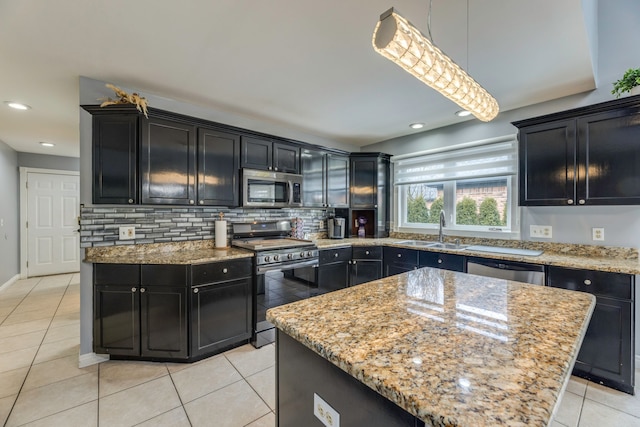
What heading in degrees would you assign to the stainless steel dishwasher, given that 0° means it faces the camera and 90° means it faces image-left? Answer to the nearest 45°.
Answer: approximately 45°

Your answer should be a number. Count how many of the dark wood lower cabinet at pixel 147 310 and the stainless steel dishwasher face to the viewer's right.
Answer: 0

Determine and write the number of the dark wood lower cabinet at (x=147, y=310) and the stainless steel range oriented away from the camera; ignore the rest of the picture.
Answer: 0

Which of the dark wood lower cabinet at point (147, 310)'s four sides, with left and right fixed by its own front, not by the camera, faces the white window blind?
left

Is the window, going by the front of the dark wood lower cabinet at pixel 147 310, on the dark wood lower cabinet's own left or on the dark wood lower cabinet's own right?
on the dark wood lower cabinet's own left

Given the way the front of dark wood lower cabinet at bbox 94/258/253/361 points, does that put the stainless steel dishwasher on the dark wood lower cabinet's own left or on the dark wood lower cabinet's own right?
on the dark wood lower cabinet's own left

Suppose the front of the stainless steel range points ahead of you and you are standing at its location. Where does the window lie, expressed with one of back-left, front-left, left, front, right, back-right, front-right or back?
front-left

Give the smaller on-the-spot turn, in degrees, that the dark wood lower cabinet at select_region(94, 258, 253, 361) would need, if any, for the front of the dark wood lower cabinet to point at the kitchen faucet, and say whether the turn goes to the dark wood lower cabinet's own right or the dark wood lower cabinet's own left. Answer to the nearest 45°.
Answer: approximately 90° to the dark wood lower cabinet's own left

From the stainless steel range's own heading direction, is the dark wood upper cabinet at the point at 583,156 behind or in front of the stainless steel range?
in front

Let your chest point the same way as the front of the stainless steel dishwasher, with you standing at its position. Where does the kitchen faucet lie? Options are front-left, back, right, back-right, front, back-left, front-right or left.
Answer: right
